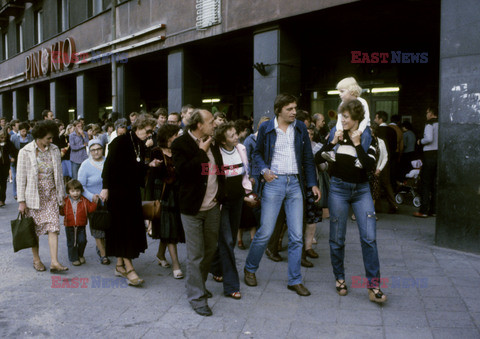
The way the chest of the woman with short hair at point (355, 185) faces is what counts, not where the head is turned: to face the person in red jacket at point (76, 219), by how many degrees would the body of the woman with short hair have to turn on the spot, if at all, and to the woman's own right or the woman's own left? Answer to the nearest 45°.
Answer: approximately 90° to the woman's own right

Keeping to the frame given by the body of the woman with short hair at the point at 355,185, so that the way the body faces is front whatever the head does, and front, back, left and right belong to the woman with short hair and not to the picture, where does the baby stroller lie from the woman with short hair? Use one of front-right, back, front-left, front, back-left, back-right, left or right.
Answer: back

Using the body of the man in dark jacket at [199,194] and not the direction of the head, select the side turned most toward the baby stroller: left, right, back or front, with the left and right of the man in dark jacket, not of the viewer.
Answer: left

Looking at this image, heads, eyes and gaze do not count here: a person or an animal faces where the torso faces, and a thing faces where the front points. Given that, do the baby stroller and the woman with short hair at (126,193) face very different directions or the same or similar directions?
very different directions

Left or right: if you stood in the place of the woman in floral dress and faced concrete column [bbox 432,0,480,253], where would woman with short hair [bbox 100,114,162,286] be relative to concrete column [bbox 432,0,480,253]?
right

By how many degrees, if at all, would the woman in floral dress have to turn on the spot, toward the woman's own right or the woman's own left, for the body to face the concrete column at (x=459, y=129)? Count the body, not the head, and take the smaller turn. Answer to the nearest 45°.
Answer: approximately 45° to the woman's own left
